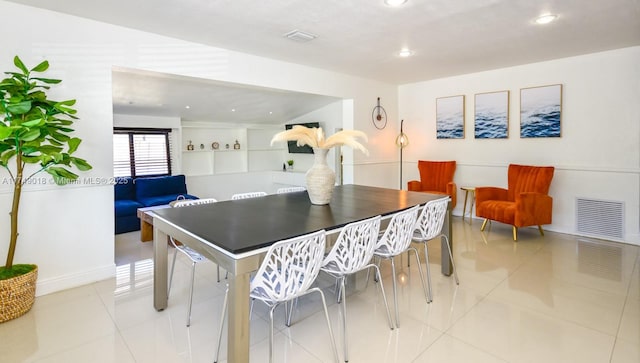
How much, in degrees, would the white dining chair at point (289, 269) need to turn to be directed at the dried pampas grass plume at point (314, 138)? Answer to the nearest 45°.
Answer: approximately 45° to its right

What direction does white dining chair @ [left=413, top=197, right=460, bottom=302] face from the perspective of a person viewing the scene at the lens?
facing away from the viewer and to the left of the viewer

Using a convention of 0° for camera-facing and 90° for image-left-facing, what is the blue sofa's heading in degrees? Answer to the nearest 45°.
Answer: approximately 315°

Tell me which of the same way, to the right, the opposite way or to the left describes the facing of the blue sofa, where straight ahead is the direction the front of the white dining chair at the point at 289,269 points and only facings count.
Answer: the opposite way

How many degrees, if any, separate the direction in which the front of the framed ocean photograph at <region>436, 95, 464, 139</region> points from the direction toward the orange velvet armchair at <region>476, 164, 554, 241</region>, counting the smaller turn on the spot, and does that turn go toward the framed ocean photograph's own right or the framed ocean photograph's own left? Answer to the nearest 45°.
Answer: approximately 90° to the framed ocean photograph's own left

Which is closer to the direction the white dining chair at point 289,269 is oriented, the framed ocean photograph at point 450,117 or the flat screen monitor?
the flat screen monitor

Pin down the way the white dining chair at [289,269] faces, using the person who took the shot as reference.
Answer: facing away from the viewer and to the left of the viewer
